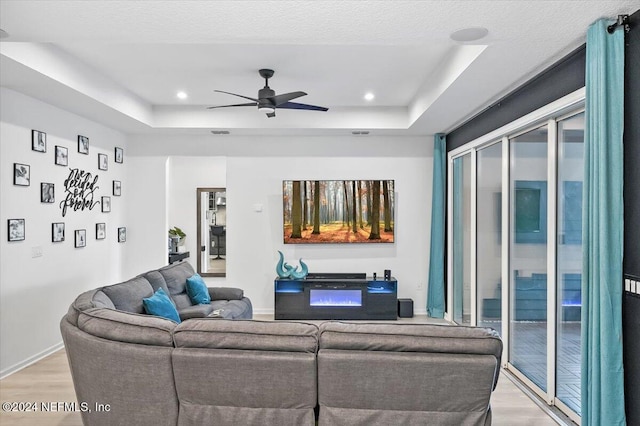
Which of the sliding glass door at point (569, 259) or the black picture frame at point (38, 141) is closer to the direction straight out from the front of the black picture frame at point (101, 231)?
the sliding glass door

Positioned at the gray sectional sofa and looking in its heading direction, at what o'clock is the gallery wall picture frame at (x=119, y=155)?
The gallery wall picture frame is roughly at 11 o'clock from the gray sectional sofa.

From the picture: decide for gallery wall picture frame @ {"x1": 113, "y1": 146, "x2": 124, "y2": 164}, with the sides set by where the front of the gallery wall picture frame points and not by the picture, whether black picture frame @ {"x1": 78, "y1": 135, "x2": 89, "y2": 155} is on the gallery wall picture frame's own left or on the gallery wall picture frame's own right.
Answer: on the gallery wall picture frame's own right

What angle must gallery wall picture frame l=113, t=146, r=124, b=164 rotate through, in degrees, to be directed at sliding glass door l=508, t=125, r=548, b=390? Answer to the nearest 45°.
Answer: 0° — it already faces it

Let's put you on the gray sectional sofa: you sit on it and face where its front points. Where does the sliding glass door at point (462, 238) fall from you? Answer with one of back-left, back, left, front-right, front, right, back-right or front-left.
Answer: front-right

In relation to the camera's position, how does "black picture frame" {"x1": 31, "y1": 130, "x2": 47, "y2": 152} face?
facing the viewer and to the right of the viewer

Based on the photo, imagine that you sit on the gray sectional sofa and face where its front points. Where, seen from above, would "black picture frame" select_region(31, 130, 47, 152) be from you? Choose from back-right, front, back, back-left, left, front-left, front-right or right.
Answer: front-left

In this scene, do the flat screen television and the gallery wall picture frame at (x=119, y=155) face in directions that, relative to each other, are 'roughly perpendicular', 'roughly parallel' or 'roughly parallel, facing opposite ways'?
roughly perpendicular

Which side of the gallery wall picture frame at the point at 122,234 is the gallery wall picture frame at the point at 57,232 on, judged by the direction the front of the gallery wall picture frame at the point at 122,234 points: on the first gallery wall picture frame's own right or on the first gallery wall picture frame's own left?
on the first gallery wall picture frame's own right

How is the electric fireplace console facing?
toward the camera

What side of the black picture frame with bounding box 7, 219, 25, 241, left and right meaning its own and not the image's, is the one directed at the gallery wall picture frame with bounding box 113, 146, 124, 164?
left

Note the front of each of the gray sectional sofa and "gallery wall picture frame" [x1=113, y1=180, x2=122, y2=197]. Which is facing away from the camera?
the gray sectional sofa

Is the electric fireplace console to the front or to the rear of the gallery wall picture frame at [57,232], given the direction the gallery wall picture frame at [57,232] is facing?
to the front

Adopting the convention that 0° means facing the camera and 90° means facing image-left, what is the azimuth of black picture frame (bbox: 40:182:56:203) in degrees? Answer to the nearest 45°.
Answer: approximately 315°

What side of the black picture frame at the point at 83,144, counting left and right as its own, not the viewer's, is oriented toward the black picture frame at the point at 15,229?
right
